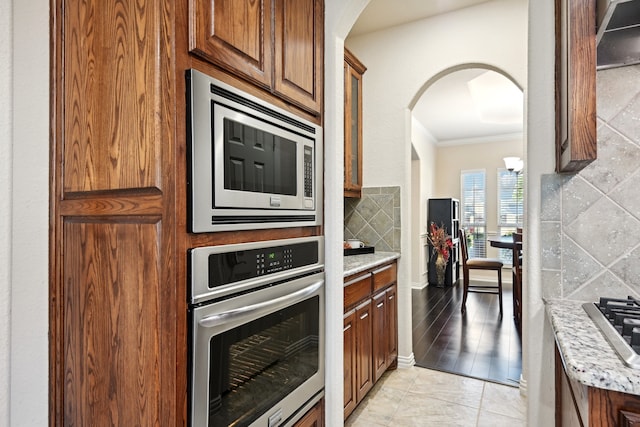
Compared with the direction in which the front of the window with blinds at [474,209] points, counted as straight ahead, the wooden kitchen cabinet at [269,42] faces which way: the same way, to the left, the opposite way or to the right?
to the left

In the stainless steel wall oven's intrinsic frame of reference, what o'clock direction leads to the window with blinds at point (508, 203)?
The window with blinds is roughly at 9 o'clock from the stainless steel wall oven.

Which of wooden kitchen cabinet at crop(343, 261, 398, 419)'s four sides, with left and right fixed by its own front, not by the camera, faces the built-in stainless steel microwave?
right

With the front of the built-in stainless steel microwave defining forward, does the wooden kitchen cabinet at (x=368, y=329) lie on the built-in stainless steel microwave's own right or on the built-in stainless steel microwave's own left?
on the built-in stainless steel microwave's own left

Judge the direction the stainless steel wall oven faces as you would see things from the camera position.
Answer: facing the viewer and to the right of the viewer

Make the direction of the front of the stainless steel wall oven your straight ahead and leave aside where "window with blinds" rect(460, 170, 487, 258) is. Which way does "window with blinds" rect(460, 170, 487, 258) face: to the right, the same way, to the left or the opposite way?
to the right

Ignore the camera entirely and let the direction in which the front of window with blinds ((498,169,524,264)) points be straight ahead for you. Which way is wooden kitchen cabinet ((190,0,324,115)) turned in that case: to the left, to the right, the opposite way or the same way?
to the left

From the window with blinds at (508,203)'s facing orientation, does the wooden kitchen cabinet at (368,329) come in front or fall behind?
in front

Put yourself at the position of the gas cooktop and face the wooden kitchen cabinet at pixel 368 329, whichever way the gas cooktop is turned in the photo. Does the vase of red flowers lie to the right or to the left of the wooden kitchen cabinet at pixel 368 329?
right

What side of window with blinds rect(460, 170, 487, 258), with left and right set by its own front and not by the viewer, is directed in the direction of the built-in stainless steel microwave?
front

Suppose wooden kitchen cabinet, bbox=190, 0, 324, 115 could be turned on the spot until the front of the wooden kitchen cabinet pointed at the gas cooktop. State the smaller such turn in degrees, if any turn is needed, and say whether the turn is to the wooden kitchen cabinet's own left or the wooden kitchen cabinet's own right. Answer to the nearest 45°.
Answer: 0° — it already faces it
